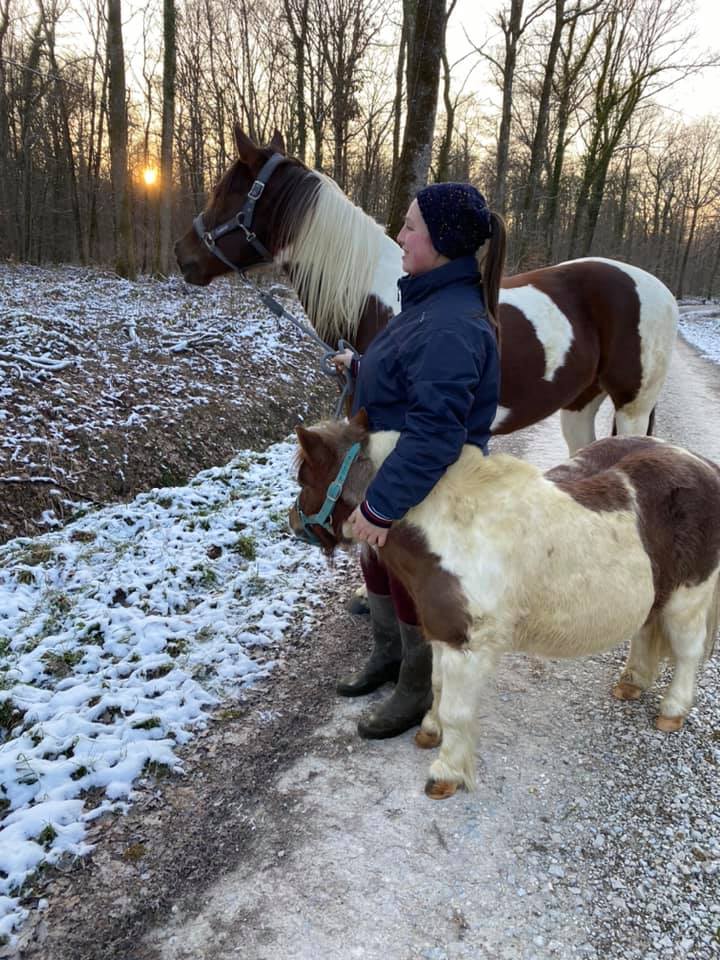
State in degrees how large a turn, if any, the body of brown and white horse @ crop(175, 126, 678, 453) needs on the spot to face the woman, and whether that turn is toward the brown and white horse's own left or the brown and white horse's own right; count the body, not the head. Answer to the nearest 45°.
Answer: approximately 90° to the brown and white horse's own left

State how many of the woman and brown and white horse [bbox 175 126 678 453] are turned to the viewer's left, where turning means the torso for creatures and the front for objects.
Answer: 2

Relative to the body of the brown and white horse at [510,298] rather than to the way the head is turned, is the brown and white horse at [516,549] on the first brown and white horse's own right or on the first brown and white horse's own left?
on the first brown and white horse's own left

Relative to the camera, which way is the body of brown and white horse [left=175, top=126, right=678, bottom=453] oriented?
to the viewer's left

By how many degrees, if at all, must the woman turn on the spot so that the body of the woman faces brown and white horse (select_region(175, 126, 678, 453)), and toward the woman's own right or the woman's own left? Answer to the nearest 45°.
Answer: approximately 90° to the woman's own right

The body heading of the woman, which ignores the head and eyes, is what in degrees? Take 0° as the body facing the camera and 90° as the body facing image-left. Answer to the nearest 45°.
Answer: approximately 90°
